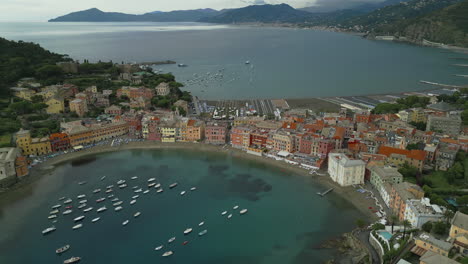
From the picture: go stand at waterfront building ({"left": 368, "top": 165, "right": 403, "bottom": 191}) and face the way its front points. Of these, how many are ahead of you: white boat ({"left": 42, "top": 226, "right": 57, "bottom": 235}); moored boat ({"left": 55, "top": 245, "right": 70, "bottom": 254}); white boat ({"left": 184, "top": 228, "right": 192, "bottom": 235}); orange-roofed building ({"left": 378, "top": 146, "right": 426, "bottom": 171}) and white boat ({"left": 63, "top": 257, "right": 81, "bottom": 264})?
4

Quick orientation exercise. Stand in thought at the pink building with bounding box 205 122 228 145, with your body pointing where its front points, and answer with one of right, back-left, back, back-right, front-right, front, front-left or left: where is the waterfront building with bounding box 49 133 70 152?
right

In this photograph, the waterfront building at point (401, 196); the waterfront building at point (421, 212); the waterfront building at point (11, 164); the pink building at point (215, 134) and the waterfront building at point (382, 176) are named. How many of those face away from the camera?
0

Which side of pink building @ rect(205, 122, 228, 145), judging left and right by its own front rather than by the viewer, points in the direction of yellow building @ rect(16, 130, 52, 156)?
right

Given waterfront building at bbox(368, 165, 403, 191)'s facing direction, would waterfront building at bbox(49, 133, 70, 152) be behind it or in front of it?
in front

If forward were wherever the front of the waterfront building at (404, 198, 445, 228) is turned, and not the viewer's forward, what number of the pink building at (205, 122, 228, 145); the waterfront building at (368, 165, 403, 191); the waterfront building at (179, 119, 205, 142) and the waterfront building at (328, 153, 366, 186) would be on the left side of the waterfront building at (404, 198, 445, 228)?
0

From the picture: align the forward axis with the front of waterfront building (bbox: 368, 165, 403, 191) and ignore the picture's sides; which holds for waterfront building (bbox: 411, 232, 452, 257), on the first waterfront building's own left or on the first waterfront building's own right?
on the first waterfront building's own left

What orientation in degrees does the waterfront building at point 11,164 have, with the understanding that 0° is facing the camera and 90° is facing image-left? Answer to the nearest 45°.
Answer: approximately 315°

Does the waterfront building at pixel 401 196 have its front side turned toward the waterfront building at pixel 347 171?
no

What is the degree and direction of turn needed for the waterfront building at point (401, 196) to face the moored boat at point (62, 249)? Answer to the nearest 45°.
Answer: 0° — it already faces it

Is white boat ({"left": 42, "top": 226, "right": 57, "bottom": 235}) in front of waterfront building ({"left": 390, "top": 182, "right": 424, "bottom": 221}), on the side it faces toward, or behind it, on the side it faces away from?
in front

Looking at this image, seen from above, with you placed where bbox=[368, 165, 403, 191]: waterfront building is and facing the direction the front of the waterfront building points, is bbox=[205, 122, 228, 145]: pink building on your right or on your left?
on your right

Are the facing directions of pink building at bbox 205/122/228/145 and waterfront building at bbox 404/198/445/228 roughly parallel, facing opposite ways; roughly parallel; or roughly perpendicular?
roughly perpendicular

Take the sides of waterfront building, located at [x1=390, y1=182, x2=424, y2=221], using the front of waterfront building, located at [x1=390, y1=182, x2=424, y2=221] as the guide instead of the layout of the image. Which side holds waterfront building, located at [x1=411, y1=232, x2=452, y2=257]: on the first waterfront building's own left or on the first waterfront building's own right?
on the first waterfront building's own left

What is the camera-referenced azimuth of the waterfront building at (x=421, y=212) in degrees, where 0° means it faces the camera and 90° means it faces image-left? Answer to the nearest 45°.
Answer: approximately 45°

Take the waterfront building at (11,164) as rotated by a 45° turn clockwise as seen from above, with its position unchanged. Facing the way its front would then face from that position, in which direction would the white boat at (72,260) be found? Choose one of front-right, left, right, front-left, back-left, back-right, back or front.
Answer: front

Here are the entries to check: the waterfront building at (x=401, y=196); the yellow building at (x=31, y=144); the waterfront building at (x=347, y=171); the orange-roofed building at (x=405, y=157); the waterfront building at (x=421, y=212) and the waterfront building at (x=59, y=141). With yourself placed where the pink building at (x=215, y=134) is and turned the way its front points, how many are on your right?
2

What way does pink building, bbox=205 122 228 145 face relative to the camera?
toward the camera

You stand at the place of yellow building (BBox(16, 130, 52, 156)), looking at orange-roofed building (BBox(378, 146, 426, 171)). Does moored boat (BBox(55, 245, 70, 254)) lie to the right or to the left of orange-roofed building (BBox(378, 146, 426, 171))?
right

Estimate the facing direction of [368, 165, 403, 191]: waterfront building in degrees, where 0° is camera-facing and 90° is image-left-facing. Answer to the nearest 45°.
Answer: approximately 45°
